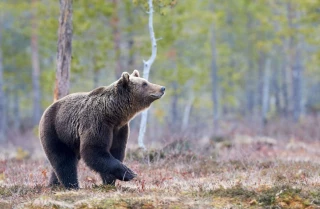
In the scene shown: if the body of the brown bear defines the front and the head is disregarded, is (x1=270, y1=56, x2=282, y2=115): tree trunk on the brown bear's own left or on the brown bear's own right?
on the brown bear's own left

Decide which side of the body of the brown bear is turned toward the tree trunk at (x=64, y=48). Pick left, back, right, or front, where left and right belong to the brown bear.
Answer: left

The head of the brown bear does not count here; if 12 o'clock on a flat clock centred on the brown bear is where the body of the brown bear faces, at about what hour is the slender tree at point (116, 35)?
The slender tree is roughly at 9 o'clock from the brown bear.

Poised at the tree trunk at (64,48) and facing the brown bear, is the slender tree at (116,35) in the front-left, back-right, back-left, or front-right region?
back-left

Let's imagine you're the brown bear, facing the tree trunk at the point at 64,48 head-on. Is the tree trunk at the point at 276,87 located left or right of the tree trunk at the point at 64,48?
right

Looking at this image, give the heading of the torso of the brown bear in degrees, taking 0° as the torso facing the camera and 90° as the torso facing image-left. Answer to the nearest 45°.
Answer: approximately 270°
